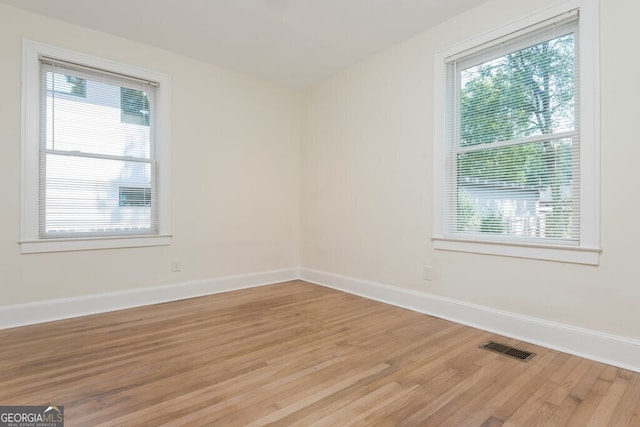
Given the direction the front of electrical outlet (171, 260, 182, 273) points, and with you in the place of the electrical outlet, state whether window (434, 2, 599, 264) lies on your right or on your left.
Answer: on your left

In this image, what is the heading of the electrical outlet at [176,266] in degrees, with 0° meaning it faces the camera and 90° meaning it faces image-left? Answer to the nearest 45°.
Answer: approximately 0°
